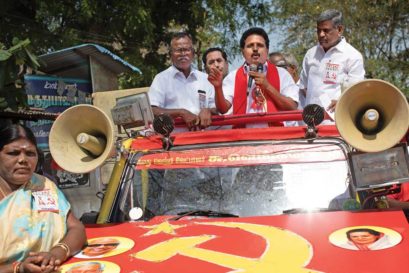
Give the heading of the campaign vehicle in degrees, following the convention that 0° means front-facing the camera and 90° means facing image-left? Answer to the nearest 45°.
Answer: approximately 0°

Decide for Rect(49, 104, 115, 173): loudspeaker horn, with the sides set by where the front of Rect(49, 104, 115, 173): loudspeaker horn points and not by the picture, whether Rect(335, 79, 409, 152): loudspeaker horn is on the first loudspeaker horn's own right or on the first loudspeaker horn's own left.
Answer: on the first loudspeaker horn's own left

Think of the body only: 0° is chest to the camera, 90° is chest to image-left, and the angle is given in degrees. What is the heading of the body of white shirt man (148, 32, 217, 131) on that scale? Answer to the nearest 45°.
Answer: approximately 0°

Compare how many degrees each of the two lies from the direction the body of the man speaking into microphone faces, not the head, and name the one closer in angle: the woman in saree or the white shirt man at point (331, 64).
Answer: the woman in saree

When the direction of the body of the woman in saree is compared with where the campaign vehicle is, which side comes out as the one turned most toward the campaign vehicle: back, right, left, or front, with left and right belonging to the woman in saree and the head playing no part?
left

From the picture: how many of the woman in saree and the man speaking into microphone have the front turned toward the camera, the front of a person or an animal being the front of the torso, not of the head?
2
